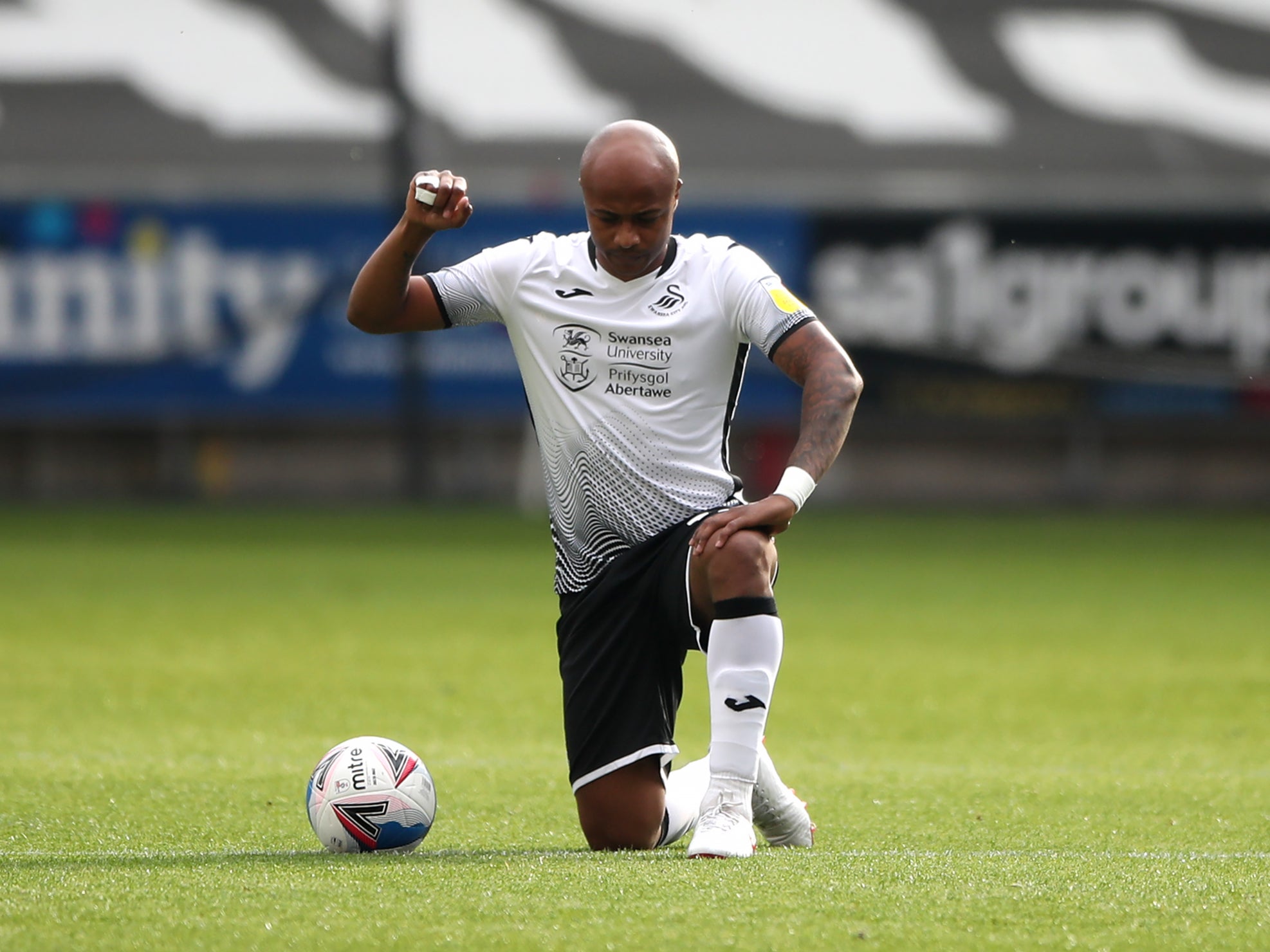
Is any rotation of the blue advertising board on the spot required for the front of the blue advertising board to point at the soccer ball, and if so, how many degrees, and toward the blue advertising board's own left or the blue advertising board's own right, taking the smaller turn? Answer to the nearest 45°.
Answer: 0° — it already faces it

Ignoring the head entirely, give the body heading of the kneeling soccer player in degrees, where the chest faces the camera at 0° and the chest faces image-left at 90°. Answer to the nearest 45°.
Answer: approximately 0°

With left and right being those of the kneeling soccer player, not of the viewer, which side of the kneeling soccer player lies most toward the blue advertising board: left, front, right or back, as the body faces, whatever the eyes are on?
back

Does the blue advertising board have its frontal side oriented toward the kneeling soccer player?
yes

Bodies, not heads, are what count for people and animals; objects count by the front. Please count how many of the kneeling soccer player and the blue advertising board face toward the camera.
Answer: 2

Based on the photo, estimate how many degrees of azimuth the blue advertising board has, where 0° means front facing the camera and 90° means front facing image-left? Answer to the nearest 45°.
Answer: approximately 0°
